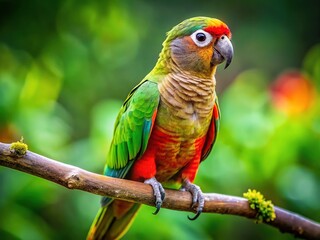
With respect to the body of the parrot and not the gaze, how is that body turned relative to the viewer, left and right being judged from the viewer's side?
facing the viewer and to the right of the viewer

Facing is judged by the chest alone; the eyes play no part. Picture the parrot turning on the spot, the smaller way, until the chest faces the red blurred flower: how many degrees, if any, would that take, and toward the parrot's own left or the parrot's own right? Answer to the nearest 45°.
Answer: approximately 90° to the parrot's own left
